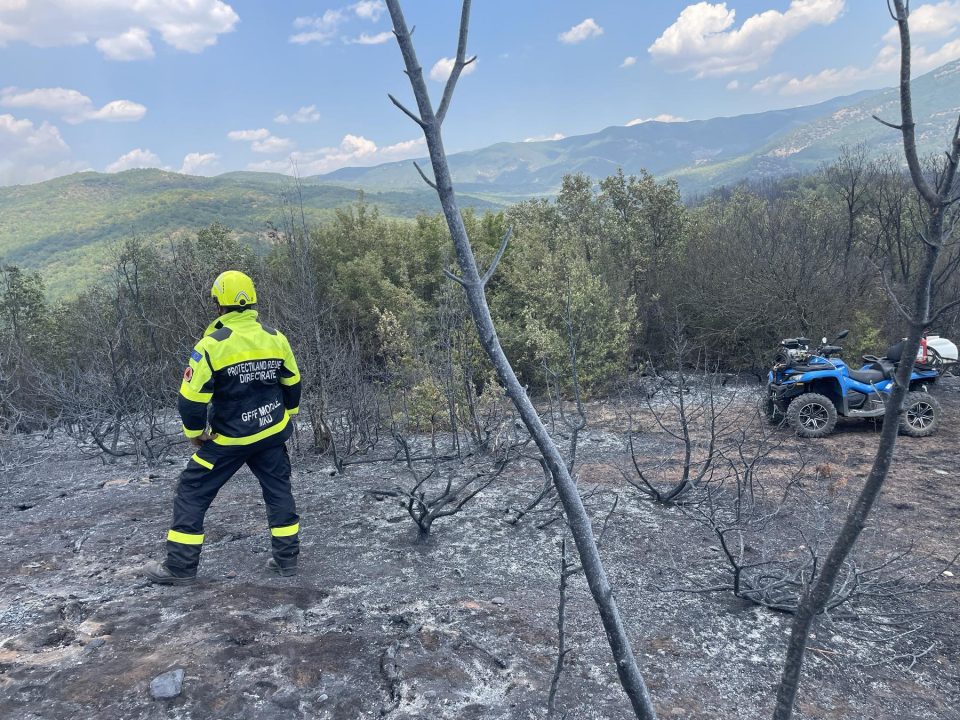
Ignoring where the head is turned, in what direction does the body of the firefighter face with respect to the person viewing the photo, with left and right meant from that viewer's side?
facing away from the viewer and to the left of the viewer

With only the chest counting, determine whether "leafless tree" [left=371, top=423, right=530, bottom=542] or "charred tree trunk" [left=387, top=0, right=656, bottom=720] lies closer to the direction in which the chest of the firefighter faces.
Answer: the leafless tree

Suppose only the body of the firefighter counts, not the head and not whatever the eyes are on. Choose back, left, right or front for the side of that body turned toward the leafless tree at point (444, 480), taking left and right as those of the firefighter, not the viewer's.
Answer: right

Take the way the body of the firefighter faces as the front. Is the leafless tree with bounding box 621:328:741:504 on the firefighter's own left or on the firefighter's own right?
on the firefighter's own right

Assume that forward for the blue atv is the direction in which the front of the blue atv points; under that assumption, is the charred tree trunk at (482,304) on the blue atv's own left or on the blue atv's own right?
on the blue atv's own left

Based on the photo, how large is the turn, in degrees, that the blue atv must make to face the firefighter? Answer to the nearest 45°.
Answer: approximately 45° to its left

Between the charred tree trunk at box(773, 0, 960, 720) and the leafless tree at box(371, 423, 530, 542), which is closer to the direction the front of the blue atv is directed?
the leafless tree

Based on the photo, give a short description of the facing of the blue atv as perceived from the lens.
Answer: facing to the left of the viewer

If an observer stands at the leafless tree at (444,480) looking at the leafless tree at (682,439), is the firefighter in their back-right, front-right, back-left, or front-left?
back-right
